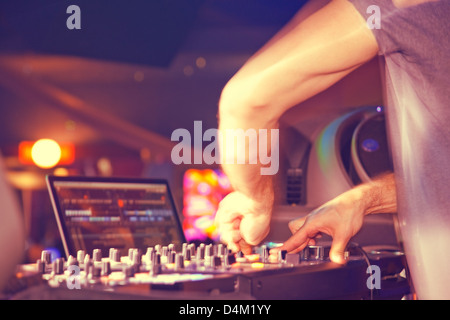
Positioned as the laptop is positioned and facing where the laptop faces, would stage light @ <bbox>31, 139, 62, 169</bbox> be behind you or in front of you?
behind

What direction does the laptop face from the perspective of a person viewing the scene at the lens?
facing the viewer and to the right of the viewer
